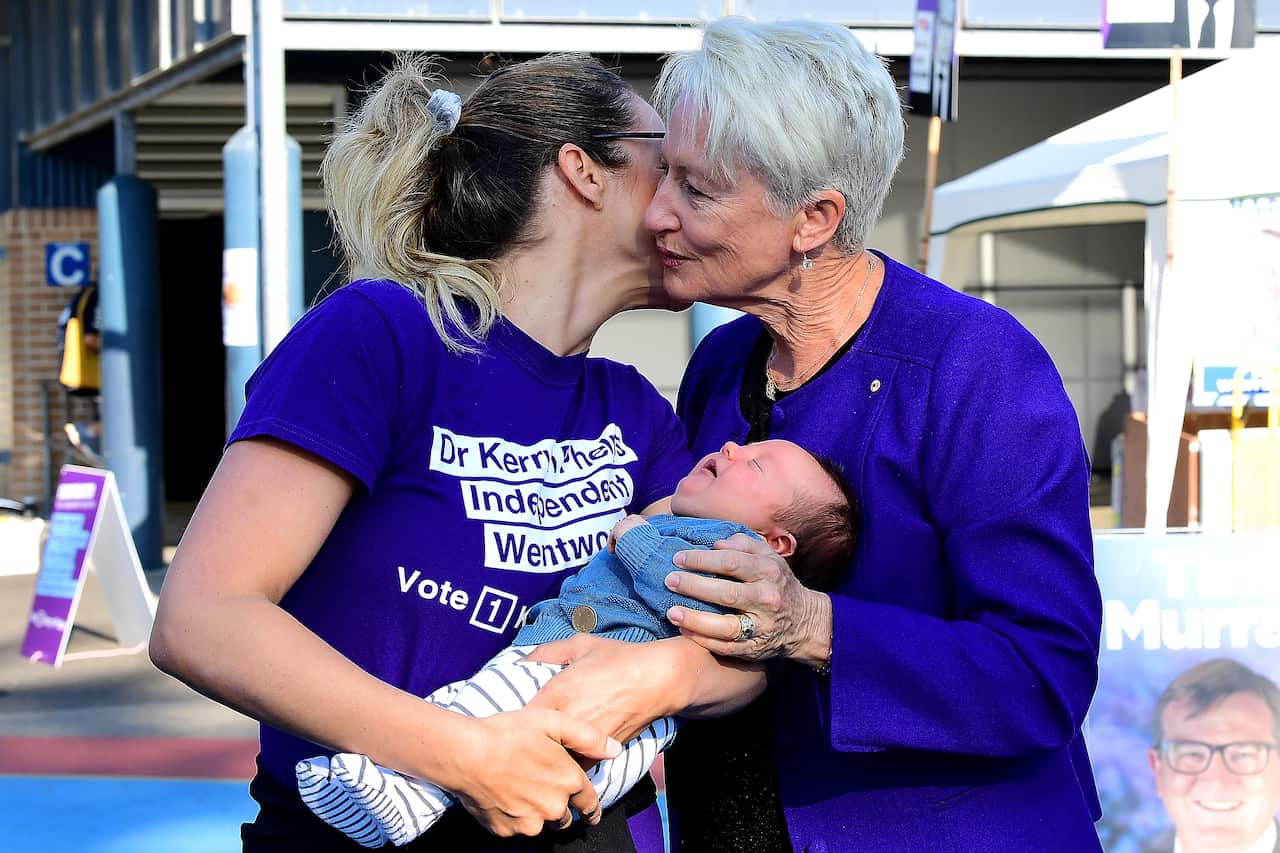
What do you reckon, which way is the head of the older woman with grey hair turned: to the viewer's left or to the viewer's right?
to the viewer's left

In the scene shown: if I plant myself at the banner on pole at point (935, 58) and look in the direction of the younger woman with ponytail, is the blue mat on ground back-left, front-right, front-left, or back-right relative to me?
front-right

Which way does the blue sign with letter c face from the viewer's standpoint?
toward the camera

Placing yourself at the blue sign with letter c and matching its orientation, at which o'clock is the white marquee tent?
The white marquee tent is roughly at 11 o'clock from the blue sign with letter c.

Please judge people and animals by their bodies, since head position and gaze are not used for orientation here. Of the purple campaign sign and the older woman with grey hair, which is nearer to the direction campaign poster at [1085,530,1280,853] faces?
the older woman with grey hair

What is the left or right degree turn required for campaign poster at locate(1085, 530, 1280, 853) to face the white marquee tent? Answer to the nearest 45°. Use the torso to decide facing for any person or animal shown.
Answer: approximately 180°

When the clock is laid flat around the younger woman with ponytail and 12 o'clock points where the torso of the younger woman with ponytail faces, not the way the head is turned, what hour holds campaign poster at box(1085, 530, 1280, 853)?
The campaign poster is roughly at 9 o'clock from the younger woman with ponytail.

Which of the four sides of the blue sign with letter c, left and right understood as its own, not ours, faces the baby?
front

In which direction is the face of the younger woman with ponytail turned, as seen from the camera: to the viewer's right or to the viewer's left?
to the viewer's right

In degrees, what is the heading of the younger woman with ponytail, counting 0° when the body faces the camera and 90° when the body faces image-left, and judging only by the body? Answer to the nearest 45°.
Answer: approximately 315°

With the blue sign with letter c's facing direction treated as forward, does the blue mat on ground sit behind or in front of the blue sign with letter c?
in front

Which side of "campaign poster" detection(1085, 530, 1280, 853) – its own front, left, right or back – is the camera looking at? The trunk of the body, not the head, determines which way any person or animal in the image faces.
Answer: front

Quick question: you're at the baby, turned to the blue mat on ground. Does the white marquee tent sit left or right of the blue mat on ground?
right

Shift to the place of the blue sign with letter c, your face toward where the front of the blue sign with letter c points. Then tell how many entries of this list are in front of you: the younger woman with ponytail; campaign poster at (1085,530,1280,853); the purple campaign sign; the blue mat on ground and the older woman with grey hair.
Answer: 5

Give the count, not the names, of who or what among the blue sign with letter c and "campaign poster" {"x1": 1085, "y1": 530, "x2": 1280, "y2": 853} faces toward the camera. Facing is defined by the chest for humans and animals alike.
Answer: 2

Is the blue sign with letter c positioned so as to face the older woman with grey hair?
yes

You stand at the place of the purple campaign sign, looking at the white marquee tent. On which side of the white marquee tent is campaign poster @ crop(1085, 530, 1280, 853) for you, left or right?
right
